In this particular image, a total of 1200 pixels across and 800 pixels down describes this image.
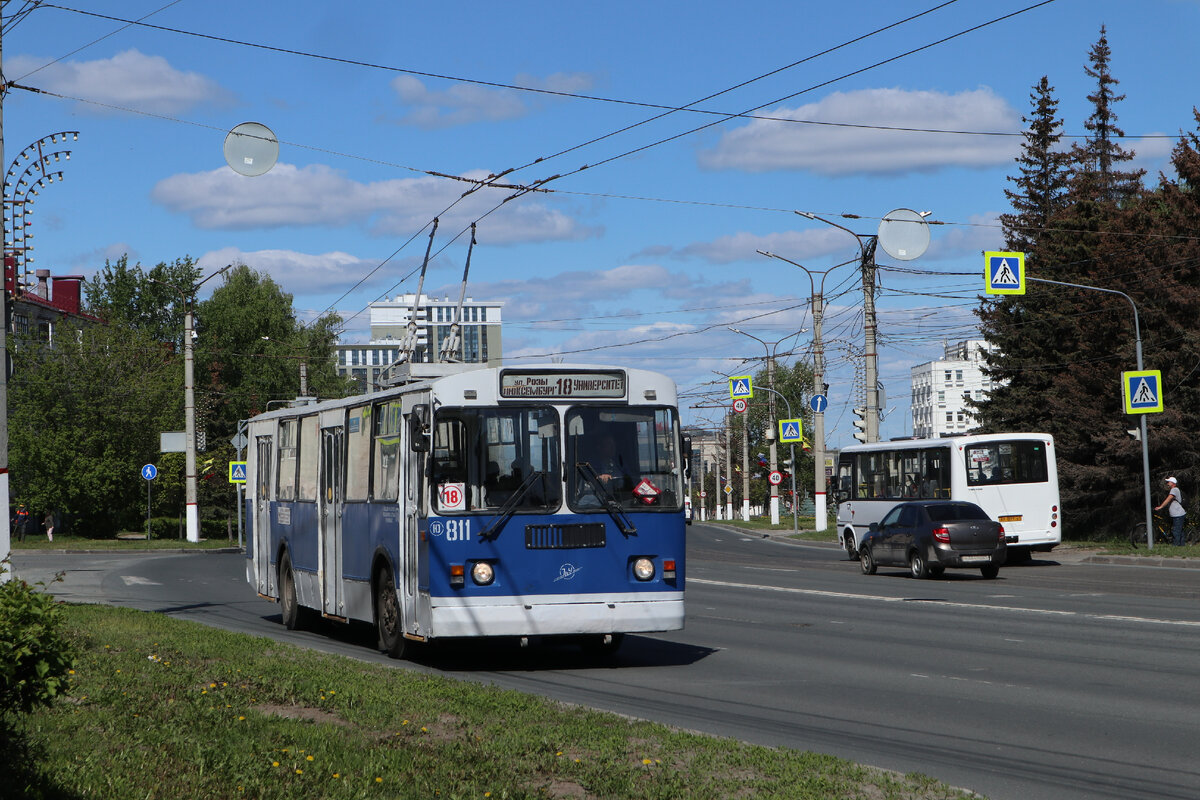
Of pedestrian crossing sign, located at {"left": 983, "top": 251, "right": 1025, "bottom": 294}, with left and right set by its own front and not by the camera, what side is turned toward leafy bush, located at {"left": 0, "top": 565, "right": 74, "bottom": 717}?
front

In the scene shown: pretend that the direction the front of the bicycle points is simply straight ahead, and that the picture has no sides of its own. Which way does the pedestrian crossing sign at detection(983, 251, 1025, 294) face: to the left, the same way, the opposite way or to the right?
to the left

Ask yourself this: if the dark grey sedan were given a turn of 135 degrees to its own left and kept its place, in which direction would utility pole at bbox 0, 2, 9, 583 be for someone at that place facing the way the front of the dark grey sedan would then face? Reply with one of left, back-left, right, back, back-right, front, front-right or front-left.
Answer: front-right

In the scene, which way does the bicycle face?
to the viewer's left

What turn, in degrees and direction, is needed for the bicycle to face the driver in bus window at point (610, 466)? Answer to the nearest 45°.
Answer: approximately 90° to its left

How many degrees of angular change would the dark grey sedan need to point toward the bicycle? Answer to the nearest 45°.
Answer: approximately 90° to its right

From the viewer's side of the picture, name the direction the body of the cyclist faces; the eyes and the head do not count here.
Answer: to the viewer's left

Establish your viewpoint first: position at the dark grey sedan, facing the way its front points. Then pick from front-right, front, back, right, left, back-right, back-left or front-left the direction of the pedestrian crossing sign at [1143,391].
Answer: right

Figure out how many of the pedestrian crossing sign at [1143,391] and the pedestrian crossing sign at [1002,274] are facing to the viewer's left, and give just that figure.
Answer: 0

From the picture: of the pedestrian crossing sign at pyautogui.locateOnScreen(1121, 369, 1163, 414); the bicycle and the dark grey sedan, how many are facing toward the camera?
1

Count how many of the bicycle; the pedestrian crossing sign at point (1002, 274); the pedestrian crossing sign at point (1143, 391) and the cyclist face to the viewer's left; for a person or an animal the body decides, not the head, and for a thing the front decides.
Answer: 2

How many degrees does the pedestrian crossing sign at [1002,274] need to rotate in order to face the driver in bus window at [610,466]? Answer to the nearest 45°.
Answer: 0° — it already faces them

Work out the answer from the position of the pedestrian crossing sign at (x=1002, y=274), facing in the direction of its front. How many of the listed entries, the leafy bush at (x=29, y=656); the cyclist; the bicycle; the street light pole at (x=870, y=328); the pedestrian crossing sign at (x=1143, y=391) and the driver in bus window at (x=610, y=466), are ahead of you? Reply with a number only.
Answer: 2

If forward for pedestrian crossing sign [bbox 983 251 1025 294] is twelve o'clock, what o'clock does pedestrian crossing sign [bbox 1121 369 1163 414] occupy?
pedestrian crossing sign [bbox 1121 369 1163 414] is roughly at 8 o'clock from pedestrian crossing sign [bbox 983 251 1025 294].
